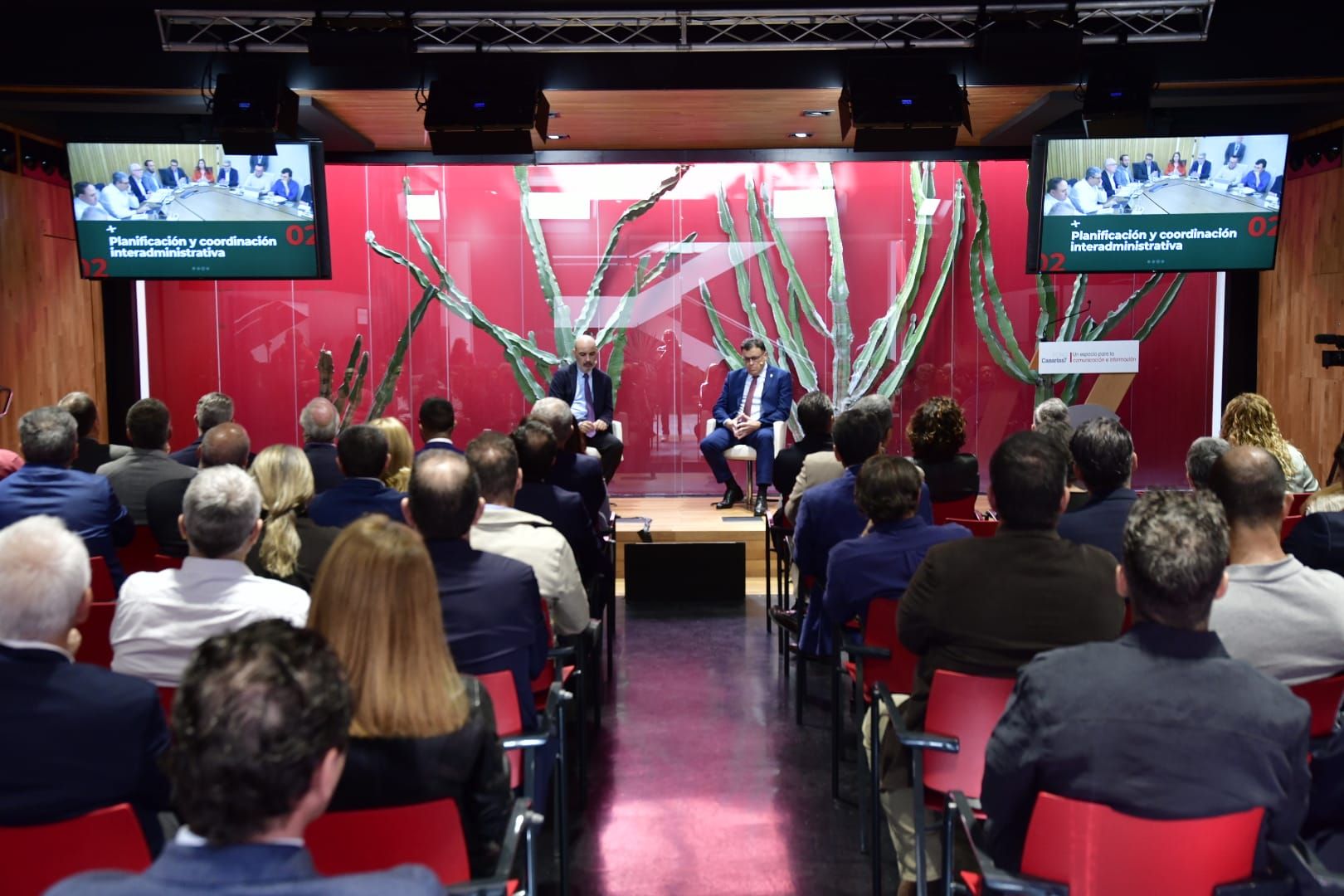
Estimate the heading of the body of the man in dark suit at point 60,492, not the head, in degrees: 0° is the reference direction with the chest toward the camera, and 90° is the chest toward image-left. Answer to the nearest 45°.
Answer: approximately 180°

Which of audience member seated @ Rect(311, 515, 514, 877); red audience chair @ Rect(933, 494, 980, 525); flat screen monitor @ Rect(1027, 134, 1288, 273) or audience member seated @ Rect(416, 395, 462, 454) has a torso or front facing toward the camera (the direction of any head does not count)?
the flat screen monitor

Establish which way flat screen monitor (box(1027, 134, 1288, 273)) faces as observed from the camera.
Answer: facing the viewer

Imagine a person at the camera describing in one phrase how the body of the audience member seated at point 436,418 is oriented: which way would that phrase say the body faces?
away from the camera

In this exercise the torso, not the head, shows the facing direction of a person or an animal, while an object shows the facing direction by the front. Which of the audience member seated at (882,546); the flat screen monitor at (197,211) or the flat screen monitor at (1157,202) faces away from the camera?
the audience member seated

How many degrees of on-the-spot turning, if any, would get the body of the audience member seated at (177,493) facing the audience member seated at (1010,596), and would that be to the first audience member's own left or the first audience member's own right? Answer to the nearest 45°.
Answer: approximately 135° to the first audience member's own right

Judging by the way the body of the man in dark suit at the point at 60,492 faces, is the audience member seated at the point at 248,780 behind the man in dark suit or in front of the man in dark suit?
behind

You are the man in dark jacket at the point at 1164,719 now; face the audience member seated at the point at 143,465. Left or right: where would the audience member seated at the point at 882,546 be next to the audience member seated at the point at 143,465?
right

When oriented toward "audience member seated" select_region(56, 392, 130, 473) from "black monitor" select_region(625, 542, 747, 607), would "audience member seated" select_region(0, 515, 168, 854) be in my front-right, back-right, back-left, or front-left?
front-left

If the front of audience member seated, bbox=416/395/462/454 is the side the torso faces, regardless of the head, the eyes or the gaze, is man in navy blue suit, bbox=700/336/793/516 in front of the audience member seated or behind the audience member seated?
in front

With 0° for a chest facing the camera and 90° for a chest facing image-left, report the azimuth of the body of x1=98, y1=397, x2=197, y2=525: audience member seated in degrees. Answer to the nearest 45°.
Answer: approximately 180°

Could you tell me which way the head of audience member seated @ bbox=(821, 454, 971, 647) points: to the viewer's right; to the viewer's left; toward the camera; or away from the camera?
away from the camera

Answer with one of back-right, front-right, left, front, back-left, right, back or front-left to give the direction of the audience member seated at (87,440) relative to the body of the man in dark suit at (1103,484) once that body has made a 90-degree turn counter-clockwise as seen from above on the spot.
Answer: front

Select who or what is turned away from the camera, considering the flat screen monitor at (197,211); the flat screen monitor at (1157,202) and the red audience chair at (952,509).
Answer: the red audience chair

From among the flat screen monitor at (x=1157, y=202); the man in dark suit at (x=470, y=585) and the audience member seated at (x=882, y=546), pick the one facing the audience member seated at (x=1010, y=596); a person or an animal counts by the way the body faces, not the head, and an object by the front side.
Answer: the flat screen monitor

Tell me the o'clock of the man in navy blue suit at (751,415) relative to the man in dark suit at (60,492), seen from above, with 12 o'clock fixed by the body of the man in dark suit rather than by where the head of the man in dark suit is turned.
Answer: The man in navy blue suit is roughly at 2 o'clock from the man in dark suit.

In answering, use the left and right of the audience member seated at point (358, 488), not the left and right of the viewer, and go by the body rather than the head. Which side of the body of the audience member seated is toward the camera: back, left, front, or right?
back

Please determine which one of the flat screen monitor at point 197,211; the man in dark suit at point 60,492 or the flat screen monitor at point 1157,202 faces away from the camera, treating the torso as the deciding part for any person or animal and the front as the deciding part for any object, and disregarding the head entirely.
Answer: the man in dark suit

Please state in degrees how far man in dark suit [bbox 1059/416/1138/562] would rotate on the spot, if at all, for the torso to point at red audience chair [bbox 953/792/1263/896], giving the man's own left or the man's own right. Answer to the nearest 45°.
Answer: approximately 180°

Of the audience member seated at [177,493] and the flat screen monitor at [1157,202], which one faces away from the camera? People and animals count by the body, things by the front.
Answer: the audience member seated

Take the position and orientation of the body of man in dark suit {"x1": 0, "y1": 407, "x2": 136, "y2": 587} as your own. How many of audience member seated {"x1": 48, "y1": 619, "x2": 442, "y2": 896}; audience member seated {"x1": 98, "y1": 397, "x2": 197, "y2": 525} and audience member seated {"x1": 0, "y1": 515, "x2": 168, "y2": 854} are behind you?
2

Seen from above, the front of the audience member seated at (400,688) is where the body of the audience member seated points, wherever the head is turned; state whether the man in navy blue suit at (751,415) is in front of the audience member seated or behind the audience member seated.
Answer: in front
